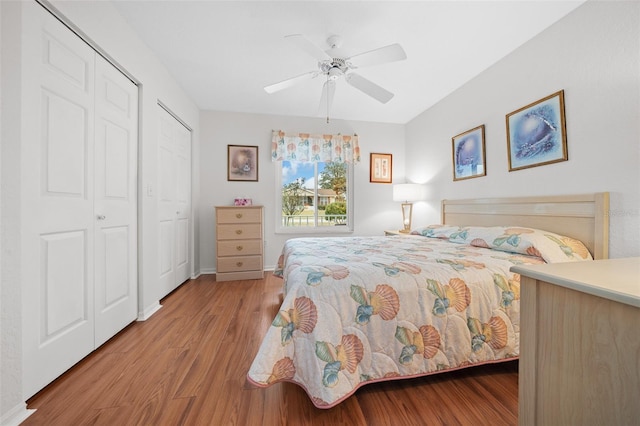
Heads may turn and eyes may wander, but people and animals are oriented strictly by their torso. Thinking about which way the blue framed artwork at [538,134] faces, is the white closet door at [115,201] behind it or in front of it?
in front

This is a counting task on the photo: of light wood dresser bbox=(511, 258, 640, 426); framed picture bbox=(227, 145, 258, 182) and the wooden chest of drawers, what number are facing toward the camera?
2

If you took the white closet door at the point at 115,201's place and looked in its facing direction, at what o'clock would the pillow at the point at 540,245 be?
The pillow is roughly at 12 o'clock from the white closet door.

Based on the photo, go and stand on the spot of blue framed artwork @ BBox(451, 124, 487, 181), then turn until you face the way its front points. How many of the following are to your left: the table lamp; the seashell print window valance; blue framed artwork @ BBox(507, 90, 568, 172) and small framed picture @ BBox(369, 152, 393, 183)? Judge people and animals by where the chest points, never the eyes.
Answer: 1

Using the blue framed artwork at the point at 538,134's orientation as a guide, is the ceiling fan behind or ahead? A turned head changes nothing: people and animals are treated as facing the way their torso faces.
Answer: ahead

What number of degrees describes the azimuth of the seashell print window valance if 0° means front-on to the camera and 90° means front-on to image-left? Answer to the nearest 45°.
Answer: approximately 0°

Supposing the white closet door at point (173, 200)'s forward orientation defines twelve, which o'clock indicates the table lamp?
The table lamp is roughly at 11 o'clock from the white closet door.

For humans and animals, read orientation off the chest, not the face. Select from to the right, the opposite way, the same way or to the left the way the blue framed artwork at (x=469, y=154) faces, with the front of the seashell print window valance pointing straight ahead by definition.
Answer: to the right

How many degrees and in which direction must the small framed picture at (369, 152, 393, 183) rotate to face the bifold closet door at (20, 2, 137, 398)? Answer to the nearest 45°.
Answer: approximately 45° to its right

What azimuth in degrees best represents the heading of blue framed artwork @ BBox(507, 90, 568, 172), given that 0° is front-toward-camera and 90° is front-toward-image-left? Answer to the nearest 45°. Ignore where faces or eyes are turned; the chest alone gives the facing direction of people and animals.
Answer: approximately 45°

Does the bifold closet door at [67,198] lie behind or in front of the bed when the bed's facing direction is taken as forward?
in front

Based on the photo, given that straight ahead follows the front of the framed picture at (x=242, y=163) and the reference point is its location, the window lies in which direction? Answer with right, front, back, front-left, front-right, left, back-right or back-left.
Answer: left

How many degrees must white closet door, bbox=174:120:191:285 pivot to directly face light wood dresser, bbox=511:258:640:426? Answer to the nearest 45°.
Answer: approximately 45° to its right
